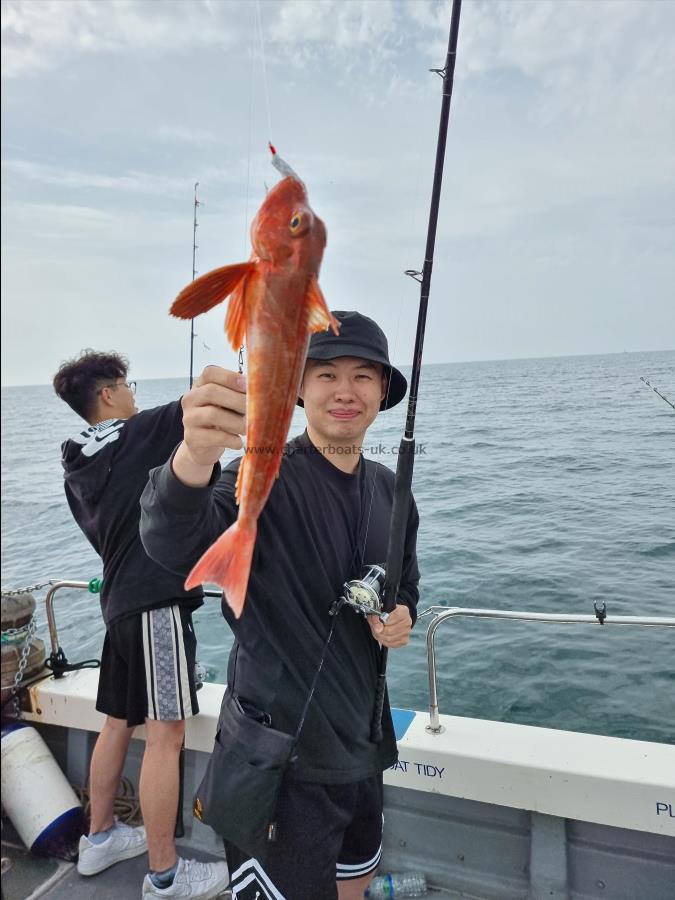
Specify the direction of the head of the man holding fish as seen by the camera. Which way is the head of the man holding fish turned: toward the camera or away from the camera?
toward the camera

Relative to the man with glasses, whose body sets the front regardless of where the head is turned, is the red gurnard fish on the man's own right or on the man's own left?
on the man's own right

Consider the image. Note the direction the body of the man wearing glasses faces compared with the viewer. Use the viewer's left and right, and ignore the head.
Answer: facing away from the viewer and to the right of the viewer

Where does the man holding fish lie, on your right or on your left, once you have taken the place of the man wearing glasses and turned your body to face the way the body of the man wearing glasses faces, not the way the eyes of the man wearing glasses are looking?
on your right
